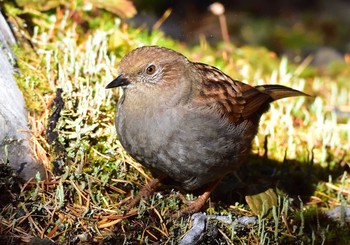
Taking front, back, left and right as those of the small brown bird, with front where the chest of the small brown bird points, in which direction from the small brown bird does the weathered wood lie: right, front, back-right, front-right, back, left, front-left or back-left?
front-right

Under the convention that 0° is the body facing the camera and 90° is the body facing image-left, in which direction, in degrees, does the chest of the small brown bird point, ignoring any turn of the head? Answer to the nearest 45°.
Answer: approximately 45°
